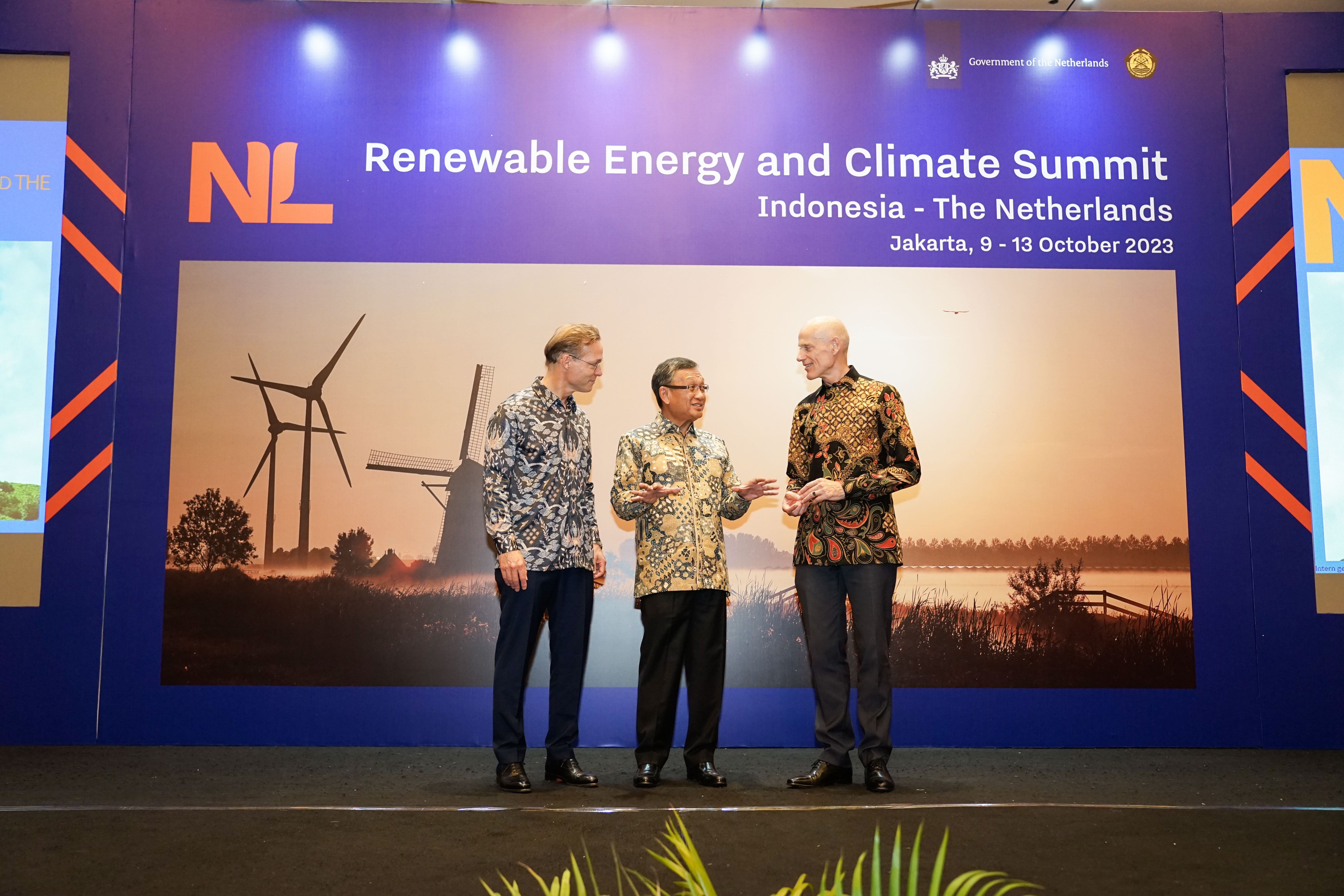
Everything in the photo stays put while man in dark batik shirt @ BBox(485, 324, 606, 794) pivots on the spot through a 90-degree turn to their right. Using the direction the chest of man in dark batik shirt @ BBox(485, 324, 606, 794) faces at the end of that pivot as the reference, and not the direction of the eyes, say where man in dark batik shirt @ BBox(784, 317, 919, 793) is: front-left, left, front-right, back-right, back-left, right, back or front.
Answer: back-left

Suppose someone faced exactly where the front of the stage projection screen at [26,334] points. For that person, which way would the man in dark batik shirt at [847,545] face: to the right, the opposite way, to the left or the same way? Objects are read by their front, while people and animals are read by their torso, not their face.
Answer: to the right

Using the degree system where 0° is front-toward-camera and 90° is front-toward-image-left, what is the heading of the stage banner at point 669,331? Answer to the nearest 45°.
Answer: approximately 0°

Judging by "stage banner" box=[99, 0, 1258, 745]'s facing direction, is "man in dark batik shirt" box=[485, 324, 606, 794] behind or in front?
in front

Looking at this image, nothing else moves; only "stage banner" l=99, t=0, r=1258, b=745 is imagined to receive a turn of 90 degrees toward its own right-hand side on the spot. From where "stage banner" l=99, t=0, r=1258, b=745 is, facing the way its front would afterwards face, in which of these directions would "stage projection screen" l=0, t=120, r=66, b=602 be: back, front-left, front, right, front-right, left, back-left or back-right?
front

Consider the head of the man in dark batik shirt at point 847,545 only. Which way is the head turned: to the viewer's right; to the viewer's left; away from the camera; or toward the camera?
to the viewer's left

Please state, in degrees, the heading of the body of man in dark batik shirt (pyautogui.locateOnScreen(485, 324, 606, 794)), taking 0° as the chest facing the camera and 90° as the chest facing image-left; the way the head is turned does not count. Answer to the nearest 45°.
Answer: approximately 315°

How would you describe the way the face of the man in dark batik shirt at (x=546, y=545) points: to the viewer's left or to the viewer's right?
to the viewer's right

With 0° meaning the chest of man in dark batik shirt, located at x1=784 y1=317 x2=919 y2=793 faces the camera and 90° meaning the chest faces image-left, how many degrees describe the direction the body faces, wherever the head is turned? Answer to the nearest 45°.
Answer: approximately 45°

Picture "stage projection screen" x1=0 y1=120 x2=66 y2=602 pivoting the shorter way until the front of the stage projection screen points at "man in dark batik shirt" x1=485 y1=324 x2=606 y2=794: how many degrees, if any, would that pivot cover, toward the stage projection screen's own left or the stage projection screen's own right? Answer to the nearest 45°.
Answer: approximately 45° to the stage projection screen's own left

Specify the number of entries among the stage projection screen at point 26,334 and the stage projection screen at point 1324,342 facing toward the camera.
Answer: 2
